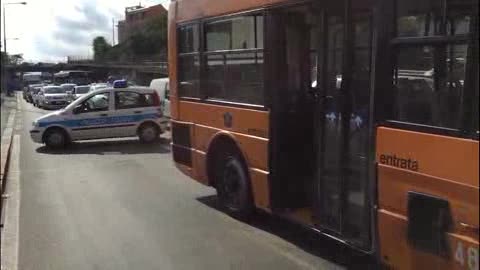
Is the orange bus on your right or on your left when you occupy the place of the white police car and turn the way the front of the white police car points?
on your left

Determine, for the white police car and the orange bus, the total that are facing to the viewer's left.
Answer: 1

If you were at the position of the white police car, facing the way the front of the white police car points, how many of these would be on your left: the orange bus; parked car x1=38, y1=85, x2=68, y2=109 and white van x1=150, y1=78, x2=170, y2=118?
1

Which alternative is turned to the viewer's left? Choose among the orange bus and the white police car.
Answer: the white police car

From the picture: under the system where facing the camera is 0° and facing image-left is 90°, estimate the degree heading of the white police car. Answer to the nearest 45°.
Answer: approximately 90°

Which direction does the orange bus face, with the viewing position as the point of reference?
facing the viewer and to the right of the viewer

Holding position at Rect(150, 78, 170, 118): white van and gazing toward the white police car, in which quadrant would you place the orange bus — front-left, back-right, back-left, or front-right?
front-left

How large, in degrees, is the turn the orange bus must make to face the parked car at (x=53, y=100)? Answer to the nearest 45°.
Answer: approximately 180°
